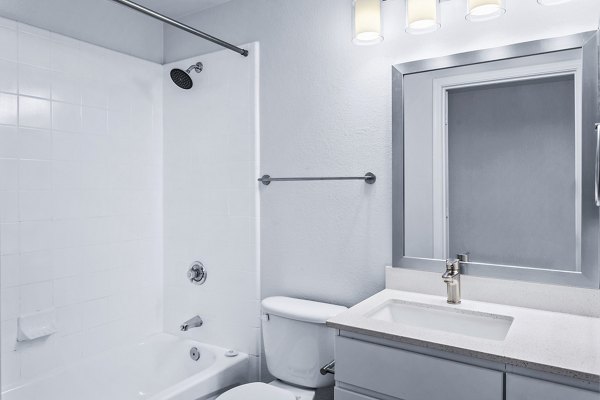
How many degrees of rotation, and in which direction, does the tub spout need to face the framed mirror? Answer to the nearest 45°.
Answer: approximately 90° to its left

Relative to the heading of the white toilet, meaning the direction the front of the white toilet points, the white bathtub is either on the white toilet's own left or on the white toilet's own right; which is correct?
on the white toilet's own right

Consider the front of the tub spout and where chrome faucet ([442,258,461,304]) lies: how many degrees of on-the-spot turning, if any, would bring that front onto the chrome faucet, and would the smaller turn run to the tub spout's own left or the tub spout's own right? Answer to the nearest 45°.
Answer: approximately 90° to the tub spout's own left

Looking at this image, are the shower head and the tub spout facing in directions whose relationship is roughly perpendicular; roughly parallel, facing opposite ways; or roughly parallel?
roughly parallel

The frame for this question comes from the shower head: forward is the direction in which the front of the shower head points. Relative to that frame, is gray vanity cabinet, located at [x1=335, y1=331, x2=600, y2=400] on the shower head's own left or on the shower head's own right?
on the shower head's own left

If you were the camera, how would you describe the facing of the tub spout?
facing the viewer and to the left of the viewer

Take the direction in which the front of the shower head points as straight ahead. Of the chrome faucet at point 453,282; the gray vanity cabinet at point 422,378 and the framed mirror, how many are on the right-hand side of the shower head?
0

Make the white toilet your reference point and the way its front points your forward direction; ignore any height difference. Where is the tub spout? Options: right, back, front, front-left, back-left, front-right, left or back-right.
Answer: right

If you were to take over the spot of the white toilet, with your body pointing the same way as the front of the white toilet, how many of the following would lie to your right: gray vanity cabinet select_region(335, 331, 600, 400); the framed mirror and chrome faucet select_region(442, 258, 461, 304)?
0

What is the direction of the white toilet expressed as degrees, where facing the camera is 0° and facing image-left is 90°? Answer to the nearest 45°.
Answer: approximately 45°
